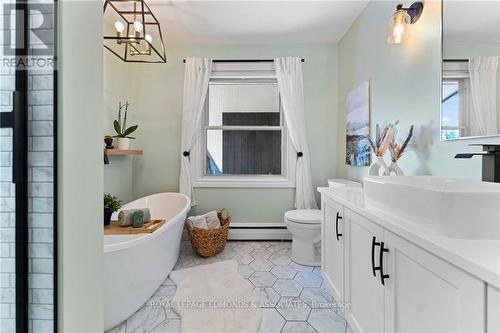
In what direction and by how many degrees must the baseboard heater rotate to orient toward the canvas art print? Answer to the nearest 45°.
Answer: approximately 45° to its left

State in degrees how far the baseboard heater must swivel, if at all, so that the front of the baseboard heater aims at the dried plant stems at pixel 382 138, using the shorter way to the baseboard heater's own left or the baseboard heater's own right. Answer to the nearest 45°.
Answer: approximately 45° to the baseboard heater's own left

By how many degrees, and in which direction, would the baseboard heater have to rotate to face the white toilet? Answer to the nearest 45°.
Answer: approximately 45° to its left

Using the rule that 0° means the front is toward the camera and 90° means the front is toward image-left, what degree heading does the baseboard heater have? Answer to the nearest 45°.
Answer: approximately 0°

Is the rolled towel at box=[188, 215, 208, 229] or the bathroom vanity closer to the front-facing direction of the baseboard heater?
the bathroom vanity

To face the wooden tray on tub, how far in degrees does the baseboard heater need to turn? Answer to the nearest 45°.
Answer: approximately 45° to its right
